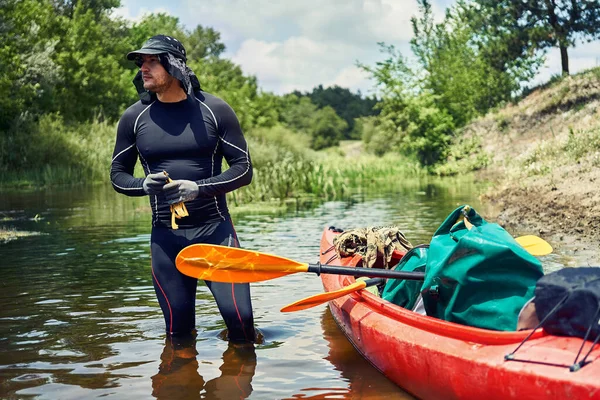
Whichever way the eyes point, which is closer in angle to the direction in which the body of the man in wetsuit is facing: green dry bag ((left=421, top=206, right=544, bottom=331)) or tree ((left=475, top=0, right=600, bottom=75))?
the green dry bag

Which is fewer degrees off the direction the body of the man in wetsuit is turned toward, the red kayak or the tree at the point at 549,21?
the red kayak

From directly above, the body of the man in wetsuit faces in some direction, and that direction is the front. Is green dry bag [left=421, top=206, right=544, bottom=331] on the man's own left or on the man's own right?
on the man's own left

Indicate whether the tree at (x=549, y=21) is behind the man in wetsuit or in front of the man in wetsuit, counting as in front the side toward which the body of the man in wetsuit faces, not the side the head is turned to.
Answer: behind

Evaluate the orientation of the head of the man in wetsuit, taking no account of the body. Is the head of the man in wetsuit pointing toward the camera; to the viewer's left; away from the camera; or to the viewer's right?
to the viewer's left

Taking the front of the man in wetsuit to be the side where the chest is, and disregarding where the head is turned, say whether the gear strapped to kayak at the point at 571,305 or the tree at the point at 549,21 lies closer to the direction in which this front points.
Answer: the gear strapped to kayak

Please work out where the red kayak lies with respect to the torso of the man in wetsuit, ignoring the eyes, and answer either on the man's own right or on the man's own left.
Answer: on the man's own left

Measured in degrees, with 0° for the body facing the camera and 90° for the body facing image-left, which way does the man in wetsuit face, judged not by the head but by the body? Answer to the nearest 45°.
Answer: approximately 0°
